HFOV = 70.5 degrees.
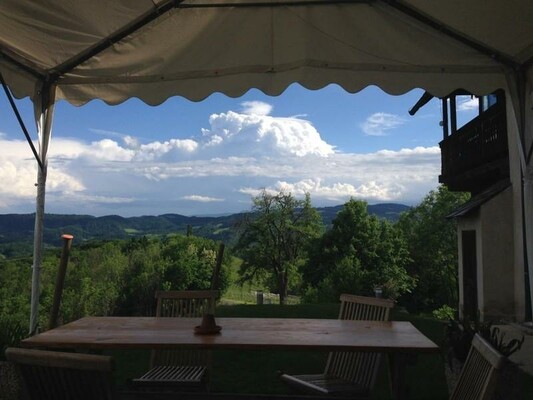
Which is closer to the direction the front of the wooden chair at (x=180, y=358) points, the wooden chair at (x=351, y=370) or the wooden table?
the wooden table

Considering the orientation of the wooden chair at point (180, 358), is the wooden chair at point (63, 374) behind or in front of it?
in front

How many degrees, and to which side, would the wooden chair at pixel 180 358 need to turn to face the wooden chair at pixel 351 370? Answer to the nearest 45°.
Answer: approximately 45° to its left

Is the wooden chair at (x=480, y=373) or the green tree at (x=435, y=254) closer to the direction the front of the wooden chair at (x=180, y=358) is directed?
the wooden chair

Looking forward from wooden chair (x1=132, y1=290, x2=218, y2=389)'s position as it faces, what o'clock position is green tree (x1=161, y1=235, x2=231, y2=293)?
The green tree is roughly at 6 o'clock from the wooden chair.

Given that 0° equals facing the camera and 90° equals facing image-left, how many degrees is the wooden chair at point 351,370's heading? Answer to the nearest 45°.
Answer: approximately 45°

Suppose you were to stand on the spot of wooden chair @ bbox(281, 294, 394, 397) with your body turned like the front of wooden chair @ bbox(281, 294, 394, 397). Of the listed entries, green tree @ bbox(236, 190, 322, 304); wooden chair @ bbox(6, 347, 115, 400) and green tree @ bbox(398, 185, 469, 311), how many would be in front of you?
1

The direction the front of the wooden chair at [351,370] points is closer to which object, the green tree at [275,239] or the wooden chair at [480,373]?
the wooden chair

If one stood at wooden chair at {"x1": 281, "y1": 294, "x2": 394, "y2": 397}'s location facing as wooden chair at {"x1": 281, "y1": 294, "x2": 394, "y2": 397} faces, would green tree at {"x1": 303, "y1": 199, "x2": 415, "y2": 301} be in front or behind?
behind

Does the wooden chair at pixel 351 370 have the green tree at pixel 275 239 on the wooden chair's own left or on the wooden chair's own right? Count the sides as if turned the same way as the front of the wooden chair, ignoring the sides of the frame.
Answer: on the wooden chair's own right

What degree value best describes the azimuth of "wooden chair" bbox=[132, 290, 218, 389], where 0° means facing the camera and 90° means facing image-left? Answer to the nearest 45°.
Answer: approximately 0°

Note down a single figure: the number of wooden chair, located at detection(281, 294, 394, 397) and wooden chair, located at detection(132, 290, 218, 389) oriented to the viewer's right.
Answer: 0
